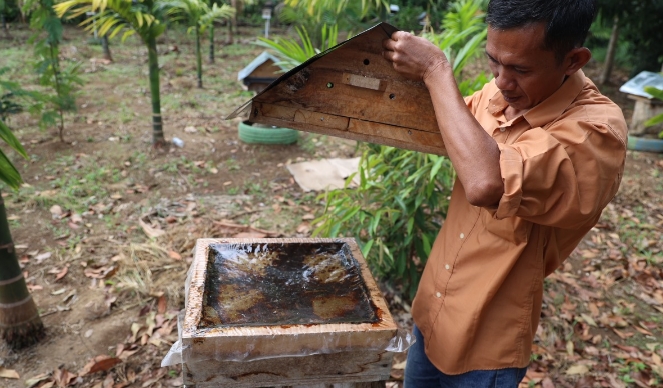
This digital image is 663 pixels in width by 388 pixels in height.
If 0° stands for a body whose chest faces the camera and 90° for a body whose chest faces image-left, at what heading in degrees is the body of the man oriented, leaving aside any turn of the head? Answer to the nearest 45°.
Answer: approximately 45°

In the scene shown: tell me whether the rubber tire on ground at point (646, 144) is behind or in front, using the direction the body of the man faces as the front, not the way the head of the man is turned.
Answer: behind

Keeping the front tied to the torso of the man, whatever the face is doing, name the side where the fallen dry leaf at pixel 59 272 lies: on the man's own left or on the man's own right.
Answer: on the man's own right

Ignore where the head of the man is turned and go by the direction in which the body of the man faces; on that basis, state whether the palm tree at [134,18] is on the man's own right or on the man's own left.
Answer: on the man's own right

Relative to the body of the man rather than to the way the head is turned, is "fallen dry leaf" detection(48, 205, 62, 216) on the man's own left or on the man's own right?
on the man's own right

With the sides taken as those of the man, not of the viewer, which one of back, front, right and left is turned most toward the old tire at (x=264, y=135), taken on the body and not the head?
right
